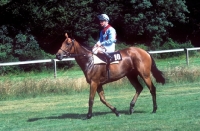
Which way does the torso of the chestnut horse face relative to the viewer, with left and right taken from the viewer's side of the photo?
facing to the left of the viewer
